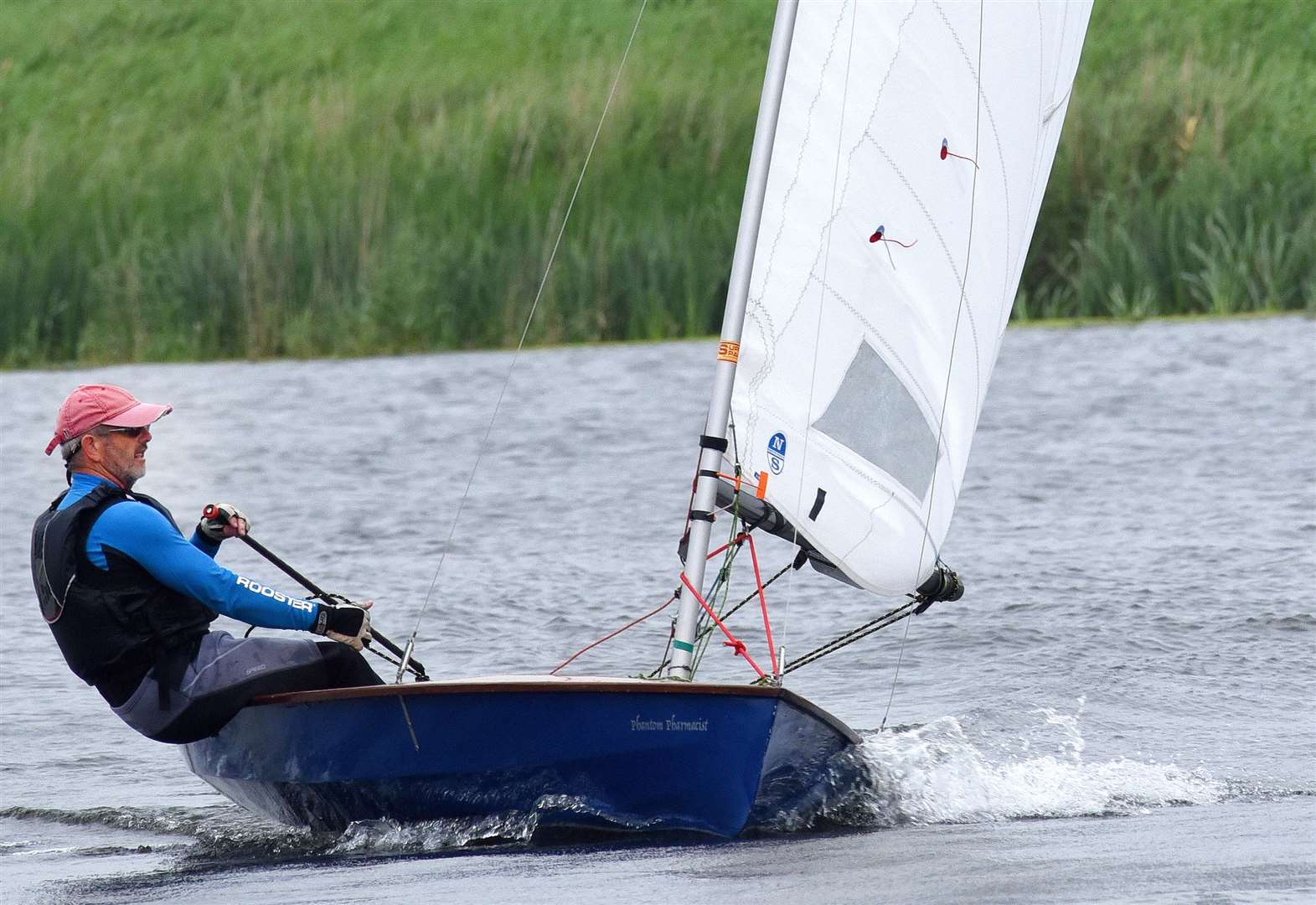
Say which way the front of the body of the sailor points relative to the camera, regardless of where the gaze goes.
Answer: to the viewer's right

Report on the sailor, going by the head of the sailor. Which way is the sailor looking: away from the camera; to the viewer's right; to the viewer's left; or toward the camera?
to the viewer's right

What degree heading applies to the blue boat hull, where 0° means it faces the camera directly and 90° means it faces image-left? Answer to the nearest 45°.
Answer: approximately 315°
